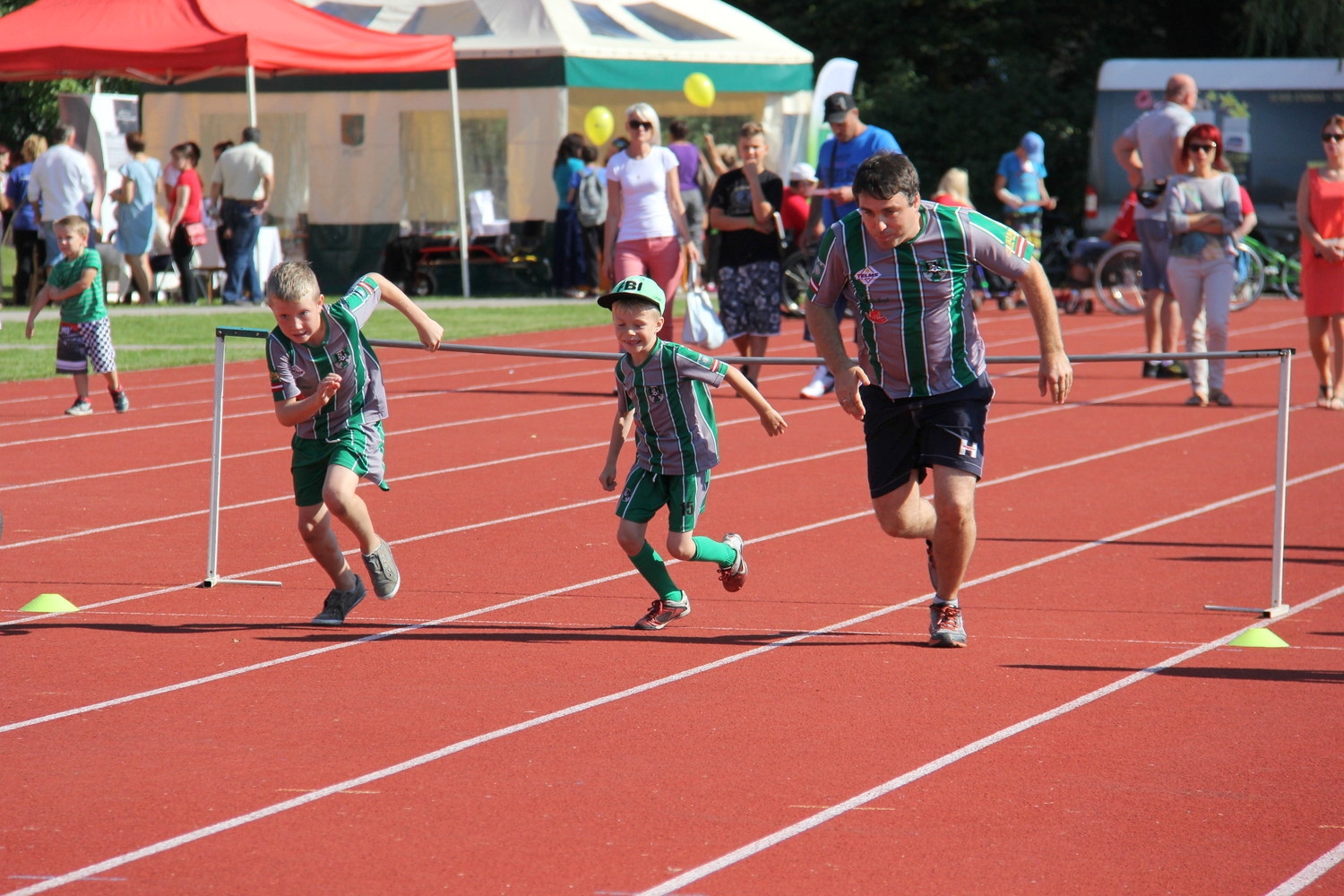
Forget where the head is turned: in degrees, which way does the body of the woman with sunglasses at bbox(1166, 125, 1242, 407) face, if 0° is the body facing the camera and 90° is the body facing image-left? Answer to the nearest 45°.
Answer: approximately 0°

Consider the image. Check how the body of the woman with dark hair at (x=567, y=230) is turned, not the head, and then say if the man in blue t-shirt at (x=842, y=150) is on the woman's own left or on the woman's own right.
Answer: on the woman's own right

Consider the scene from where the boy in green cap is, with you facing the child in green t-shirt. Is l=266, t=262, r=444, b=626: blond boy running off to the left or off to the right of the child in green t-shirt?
left

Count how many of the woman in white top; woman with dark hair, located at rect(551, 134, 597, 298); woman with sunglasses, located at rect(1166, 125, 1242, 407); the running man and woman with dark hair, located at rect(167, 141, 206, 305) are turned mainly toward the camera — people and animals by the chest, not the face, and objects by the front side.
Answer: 3
